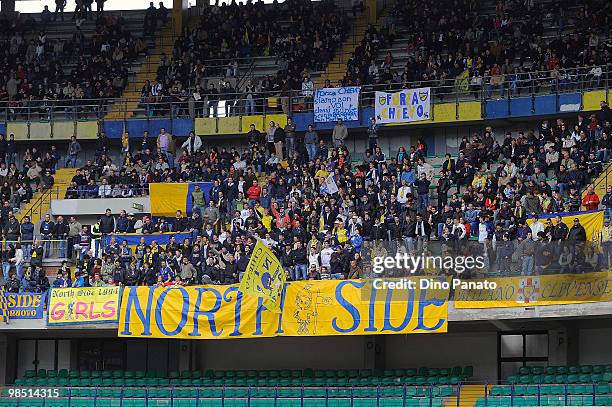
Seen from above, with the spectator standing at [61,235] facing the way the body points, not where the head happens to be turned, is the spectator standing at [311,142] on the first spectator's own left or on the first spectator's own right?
on the first spectator's own left

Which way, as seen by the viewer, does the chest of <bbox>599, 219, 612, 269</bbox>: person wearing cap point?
toward the camera

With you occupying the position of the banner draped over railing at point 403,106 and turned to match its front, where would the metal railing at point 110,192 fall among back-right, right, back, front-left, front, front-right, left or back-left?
right

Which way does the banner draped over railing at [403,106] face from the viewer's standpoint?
toward the camera

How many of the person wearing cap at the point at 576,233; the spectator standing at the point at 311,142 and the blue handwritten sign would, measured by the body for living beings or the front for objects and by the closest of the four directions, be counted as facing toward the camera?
3

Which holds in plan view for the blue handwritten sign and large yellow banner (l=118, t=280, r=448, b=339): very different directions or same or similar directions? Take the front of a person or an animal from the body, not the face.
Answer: same or similar directions

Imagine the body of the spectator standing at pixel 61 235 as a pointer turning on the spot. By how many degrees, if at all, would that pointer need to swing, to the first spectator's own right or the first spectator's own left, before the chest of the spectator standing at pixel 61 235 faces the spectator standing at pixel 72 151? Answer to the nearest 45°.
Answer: approximately 180°

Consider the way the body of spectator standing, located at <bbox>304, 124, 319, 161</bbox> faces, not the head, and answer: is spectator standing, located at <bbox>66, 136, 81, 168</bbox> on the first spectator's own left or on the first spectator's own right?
on the first spectator's own right

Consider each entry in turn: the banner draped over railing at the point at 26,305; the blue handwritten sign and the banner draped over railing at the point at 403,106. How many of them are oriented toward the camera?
3

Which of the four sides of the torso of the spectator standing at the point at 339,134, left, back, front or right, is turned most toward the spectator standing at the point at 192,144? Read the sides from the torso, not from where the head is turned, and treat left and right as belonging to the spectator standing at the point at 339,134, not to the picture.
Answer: right

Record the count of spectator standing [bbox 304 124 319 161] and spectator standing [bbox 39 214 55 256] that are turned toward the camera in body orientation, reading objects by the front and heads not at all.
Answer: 2

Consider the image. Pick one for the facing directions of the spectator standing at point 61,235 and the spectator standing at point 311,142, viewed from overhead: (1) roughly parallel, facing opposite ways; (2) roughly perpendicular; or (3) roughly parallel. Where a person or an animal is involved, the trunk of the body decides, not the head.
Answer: roughly parallel

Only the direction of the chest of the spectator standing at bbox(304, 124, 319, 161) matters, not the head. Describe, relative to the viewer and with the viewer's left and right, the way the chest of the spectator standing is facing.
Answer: facing the viewer
